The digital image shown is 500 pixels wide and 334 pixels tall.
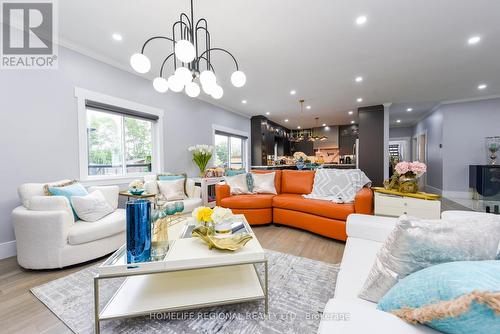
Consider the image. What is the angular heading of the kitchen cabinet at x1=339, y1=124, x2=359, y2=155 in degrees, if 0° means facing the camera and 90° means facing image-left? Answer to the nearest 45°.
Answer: approximately 0°

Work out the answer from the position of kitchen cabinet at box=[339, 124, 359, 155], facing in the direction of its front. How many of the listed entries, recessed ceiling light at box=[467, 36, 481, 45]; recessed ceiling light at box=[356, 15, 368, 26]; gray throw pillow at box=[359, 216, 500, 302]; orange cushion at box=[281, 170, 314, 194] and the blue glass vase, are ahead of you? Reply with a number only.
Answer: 5

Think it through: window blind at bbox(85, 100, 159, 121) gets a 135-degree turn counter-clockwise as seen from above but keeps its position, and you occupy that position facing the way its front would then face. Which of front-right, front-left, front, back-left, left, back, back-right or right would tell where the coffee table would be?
back

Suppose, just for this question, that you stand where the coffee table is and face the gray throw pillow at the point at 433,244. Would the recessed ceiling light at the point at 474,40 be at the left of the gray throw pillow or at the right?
left

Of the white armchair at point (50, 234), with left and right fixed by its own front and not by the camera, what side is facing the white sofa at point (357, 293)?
front

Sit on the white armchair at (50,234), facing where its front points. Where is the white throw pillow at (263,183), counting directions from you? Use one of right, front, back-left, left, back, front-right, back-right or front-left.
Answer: front-left

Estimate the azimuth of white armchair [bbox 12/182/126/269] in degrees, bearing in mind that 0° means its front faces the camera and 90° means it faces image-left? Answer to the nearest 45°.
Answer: approximately 315°

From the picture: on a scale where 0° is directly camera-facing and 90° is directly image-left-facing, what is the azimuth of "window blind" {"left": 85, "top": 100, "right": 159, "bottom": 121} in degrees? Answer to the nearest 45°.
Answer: approximately 315°

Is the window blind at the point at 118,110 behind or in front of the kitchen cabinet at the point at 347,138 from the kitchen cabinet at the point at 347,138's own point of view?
in front

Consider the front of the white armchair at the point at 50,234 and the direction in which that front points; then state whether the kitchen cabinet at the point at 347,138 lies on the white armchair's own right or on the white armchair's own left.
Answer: on the white armchair's own left

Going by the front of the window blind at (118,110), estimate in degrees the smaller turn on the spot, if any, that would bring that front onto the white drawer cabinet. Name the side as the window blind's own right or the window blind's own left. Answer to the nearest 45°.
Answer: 0° — it already faces it

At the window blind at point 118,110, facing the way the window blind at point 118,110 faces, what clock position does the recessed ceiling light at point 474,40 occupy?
The recessed ceiling light is roughly at 12 o'clock from the window blind.

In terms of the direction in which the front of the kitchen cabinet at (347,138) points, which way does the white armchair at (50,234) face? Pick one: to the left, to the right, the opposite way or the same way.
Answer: to the left

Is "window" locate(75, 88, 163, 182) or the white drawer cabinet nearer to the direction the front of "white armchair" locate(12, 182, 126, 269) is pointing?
the white drawer cabinet

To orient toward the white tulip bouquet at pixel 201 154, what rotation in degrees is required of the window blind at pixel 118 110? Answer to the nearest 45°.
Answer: approximately 45° to its left
